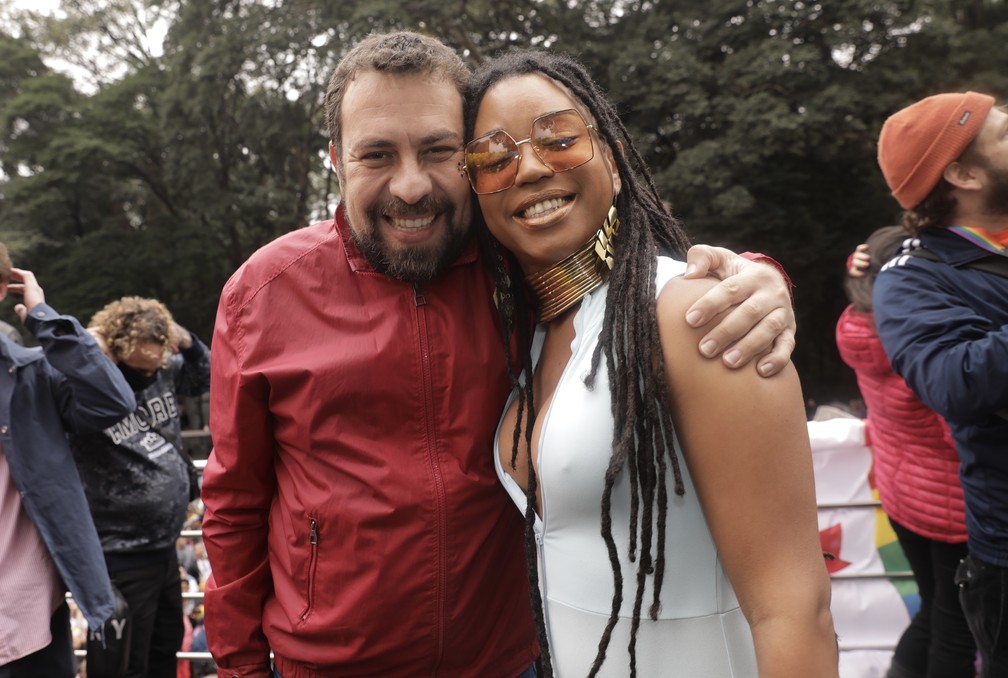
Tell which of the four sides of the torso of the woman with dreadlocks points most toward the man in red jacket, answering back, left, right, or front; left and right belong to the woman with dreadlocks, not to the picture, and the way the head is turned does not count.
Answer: right

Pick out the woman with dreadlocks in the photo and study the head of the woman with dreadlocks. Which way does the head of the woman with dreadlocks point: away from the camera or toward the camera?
toward the camera

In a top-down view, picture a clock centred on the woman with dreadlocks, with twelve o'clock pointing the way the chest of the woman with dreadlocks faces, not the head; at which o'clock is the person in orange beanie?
The person in orange beanie is roughly at 6 o'clock from the woman with dreadlocks.

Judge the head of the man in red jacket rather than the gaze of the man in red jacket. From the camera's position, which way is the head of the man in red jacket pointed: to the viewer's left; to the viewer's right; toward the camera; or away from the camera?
toward the camera

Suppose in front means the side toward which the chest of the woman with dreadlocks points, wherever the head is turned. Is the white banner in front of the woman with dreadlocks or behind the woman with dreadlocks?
behind

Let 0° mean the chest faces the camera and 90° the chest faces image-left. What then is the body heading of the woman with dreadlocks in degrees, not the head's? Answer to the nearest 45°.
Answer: approximately 45°

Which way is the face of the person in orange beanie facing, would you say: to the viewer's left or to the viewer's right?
to the viewer's right

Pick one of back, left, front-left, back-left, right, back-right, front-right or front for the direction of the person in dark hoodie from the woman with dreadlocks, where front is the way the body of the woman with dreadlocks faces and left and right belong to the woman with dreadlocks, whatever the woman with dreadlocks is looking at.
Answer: right
